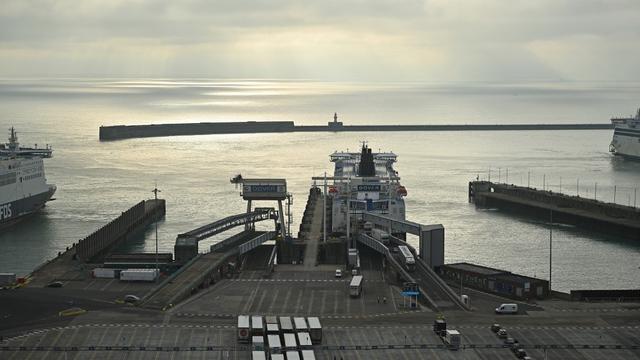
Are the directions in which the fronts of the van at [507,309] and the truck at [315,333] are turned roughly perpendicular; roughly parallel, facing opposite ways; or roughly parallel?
roughly perpendicular

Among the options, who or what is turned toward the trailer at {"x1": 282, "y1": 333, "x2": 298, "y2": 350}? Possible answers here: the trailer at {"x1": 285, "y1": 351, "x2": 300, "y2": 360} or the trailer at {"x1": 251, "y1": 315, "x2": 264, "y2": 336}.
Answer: the trailer at {"x1": 285, "y1": 351, "x2": 300, "y2": 360}

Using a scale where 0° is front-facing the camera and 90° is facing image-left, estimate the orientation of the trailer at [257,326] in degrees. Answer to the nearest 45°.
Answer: approximately 180°

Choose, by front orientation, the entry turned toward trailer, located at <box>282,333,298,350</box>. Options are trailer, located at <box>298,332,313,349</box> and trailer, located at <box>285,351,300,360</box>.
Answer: trailer, located at <box>285,351,300,360</box>

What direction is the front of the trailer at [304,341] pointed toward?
away from the camera

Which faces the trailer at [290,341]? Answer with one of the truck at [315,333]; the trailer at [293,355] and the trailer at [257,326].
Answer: the trailer at [293,355]

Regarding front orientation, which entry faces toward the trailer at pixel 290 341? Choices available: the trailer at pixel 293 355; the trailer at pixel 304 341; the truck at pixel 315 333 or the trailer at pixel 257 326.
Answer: the trailer at pixel 293 355

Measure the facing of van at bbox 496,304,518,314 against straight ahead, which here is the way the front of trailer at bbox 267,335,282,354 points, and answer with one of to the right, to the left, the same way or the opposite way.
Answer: to the left

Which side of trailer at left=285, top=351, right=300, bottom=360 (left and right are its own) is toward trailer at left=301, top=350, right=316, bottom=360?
right

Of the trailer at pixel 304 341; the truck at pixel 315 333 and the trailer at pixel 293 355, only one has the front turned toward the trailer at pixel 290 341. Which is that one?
the trailer at pixel 293 355

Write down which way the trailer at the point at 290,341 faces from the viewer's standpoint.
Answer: facing away from the viewer
